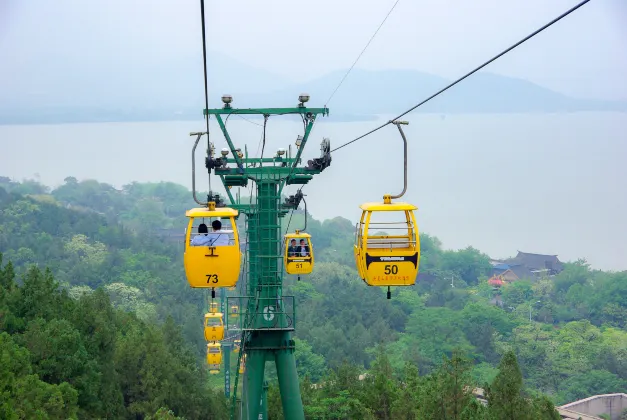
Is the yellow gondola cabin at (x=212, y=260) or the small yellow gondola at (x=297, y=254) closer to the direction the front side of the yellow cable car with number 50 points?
the yellow gondola cabin

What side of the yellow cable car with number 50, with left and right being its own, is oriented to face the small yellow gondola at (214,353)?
back

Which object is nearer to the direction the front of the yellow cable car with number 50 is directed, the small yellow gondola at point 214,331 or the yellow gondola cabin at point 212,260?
the yellow gondola cabin

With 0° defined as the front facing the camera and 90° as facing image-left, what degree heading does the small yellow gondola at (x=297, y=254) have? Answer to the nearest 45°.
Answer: approximately 0°

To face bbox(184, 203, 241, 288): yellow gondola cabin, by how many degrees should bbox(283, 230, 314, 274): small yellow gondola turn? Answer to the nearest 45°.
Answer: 0° — it already faces it

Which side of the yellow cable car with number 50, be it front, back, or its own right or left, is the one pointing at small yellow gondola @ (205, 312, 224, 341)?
back

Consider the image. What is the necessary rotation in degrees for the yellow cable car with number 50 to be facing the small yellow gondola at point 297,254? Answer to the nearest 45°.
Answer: approximately 180°

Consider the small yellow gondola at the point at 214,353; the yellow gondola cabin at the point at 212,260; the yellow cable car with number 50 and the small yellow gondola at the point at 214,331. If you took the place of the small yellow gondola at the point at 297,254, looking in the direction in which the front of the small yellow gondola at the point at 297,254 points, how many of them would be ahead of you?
2

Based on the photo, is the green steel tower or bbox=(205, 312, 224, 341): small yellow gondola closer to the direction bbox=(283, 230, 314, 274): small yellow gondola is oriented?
the green steel tower

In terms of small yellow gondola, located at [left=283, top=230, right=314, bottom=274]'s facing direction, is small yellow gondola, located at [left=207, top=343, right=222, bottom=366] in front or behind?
behind

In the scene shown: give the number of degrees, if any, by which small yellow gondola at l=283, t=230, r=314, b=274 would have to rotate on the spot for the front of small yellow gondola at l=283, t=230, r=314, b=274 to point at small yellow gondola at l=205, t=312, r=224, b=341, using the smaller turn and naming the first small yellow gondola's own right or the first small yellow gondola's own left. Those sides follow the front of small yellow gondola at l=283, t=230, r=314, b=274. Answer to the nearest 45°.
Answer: approximately 180°

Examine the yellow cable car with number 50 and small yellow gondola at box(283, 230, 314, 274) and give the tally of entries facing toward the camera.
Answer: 2
